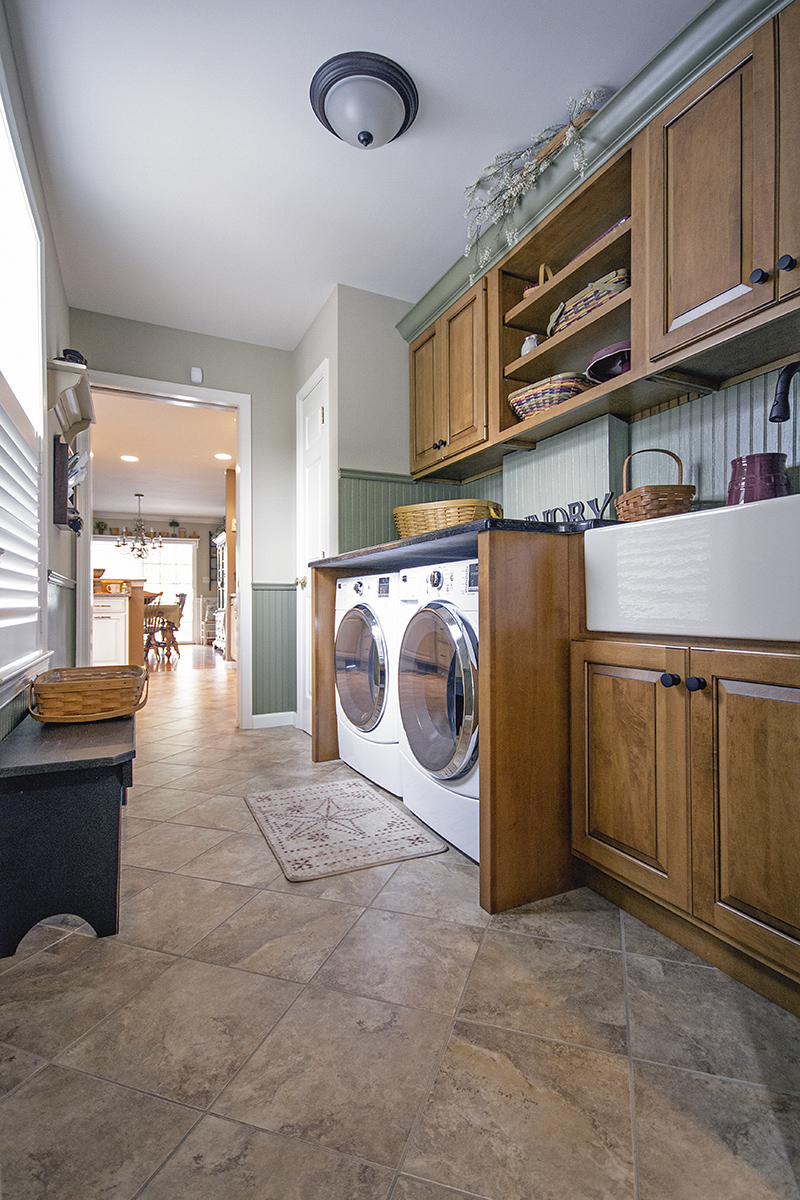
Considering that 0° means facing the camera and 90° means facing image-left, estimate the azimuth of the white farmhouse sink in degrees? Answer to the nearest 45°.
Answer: approximately 45°

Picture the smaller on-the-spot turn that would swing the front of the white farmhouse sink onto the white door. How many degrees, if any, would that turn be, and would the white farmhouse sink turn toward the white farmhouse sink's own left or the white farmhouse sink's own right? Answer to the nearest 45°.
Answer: approximately 90° to the white farmhouse sink's own right

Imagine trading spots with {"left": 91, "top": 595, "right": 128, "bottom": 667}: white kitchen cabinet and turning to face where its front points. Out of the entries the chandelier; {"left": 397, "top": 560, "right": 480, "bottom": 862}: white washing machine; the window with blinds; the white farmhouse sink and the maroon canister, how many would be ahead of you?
4

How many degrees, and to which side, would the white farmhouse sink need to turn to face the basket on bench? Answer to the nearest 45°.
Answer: approximately 45° to its right

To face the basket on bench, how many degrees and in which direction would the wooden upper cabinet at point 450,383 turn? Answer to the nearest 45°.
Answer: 0° — it already faces it

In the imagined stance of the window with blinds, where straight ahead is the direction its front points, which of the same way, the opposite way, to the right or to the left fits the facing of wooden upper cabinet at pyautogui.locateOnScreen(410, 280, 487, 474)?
the opposite way

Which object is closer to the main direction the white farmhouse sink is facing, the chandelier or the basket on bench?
the basket on bench
